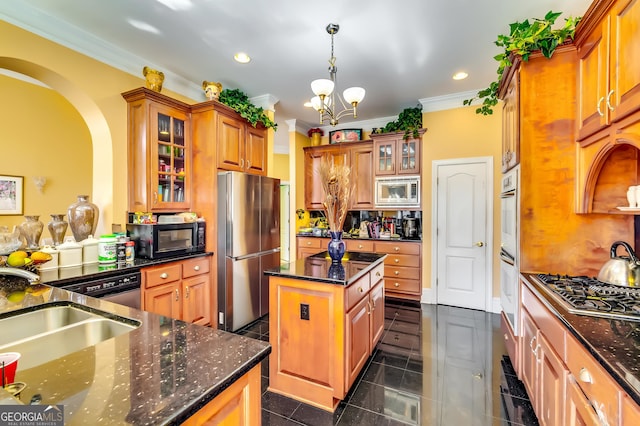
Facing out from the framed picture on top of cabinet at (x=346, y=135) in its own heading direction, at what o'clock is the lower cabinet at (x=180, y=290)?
The lower cabinet is roughly at 1 o'clock from the framed picture on top of cabinet.

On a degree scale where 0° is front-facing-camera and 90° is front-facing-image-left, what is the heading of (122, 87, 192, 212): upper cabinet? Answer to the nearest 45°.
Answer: approximately 315°

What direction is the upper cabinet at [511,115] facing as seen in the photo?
to the viewer's left

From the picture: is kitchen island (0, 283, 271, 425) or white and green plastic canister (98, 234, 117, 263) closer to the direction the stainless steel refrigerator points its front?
the kitchen island

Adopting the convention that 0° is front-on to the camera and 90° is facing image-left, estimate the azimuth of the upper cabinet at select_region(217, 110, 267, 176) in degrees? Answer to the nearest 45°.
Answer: approximately 315°

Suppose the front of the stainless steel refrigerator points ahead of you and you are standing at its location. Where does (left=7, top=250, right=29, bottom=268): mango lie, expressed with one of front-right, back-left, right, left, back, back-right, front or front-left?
right

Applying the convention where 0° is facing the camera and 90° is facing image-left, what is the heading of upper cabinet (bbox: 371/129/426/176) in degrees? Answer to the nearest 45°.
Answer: approximately 0°

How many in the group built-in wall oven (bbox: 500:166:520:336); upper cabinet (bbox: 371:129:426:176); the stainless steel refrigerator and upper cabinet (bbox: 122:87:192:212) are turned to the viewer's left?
1

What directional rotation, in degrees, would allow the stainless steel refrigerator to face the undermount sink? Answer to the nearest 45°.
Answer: approximately 45° to its right

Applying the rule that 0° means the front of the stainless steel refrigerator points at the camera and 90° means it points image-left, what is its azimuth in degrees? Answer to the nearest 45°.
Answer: approximately 315°

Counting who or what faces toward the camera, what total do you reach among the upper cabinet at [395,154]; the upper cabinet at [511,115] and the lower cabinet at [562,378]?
1

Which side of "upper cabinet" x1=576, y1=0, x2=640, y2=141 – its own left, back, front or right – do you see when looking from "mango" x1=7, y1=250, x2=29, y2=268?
front

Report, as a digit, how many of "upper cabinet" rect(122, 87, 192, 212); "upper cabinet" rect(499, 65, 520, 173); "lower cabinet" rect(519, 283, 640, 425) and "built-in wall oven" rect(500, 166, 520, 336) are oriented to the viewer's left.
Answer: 3
